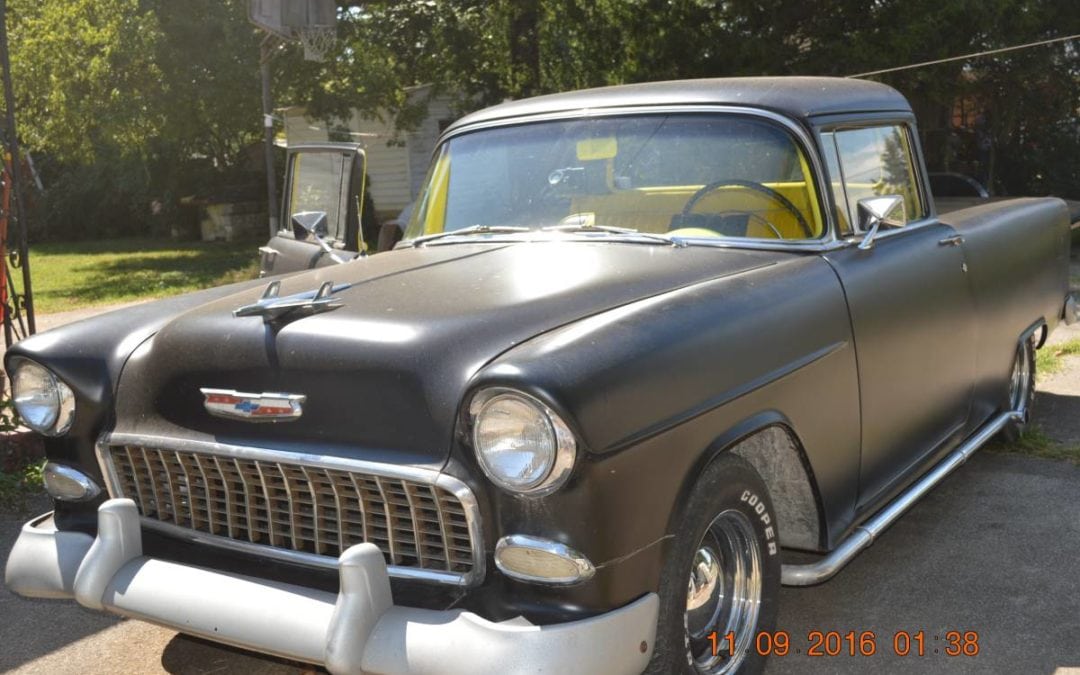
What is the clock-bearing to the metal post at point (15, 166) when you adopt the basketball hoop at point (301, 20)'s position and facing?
The metal post is roughly at 2 o'clock from the basketball hoop.

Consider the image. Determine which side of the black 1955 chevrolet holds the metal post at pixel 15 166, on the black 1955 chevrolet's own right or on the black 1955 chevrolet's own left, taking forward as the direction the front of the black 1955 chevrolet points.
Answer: on the black 1955 chevrolet's own right

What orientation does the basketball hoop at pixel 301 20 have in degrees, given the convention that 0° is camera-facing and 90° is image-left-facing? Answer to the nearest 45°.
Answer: approximately 315°

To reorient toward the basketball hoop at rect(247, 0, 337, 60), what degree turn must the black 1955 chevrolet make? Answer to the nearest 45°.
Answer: approximately 135° to its right

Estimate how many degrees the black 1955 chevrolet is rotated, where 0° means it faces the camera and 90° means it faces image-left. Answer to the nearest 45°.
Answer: approximately 45°
